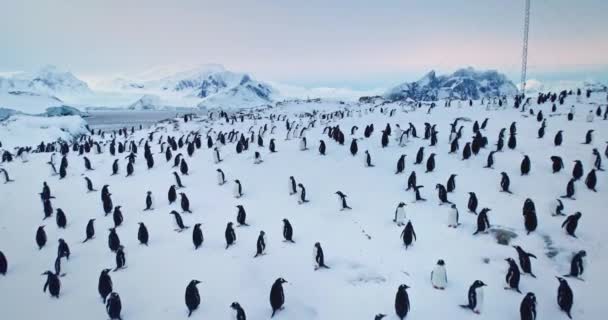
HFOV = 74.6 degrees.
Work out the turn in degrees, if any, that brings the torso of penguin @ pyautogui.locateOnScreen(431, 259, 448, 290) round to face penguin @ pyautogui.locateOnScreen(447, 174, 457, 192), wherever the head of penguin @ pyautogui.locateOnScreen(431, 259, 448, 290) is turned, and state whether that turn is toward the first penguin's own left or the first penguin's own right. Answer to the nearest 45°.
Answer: approximately 180°

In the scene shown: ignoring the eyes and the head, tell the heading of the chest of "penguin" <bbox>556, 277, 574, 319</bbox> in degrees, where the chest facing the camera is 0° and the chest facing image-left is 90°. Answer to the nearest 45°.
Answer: approximately 135°

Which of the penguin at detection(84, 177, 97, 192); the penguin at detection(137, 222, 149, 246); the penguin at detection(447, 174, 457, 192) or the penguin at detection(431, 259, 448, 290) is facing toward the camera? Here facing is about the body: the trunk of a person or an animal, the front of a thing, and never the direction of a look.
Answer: the penguin at detection(431, 259, 448, 290)

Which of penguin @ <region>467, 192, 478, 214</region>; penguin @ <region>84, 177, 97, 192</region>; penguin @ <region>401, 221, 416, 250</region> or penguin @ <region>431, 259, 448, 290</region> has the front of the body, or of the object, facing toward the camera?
penguin @ <region>431, 259, 448, 290</region>

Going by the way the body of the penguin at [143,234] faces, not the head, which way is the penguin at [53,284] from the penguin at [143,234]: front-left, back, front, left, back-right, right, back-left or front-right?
left

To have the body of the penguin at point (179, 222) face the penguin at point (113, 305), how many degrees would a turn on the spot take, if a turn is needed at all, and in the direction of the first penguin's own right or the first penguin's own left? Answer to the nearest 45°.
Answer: approximately 90° to the first penguin's own left

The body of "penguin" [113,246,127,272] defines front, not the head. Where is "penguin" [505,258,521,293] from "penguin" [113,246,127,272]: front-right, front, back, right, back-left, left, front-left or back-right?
right
